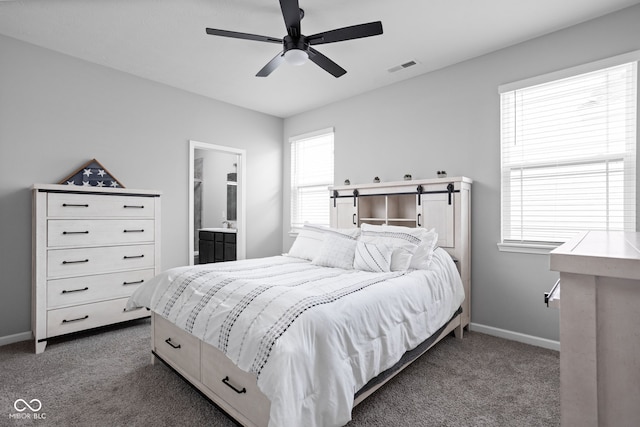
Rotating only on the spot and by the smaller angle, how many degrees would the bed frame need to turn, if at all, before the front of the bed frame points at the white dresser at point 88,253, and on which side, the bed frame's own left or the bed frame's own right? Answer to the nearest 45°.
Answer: approximately 45° to the bed frame's own right

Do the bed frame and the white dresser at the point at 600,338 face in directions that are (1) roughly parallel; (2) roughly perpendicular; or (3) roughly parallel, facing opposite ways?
roughly perpendicular

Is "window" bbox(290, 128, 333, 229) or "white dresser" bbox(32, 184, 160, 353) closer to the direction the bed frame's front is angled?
the white dresser

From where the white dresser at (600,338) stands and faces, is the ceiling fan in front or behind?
in front

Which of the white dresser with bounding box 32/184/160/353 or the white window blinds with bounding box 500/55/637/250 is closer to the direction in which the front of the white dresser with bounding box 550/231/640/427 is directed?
the white dresser

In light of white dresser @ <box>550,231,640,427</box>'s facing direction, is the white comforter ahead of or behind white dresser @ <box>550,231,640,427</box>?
ahead

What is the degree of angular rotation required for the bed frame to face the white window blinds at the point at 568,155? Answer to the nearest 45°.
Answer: approximately 135° to its left

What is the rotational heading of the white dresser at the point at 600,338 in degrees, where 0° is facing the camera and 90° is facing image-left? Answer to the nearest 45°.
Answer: approximately 90°

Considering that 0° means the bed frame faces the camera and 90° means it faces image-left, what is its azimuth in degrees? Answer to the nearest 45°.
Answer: approximately 45°

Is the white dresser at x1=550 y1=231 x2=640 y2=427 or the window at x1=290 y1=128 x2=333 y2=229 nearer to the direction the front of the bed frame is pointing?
the white dresser
